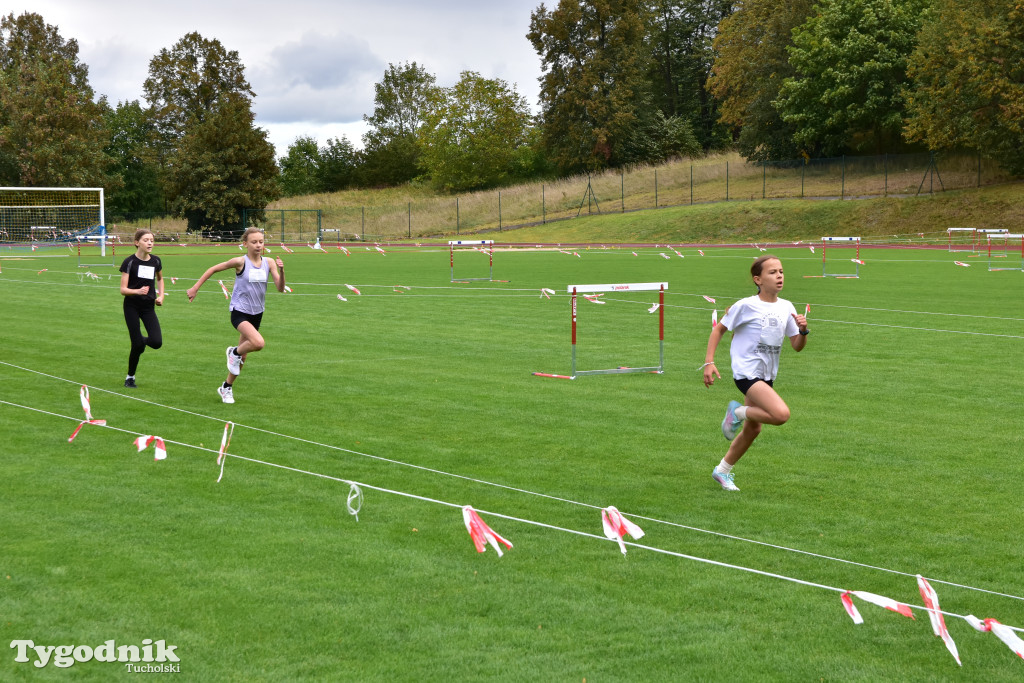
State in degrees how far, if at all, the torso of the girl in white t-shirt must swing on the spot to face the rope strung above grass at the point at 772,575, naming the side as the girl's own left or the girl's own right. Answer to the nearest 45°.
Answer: approximately 45° to the girl's own right

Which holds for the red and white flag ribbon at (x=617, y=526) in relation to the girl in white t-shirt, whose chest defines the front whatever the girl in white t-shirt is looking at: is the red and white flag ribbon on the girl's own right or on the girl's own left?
on the girl's own right

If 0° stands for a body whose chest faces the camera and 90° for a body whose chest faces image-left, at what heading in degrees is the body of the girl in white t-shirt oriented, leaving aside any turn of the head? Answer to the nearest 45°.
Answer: approximately 315°

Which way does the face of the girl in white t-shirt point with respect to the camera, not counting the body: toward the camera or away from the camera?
toward the camera

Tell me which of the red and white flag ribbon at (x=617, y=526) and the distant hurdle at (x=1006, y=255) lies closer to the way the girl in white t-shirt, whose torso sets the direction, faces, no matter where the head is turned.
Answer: the red and white flag ribbon

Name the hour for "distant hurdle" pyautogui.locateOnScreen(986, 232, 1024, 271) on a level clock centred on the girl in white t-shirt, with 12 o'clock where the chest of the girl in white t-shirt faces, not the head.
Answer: The distant hurdle is roughly at 8 o'clock from the girl in white t-shirt.

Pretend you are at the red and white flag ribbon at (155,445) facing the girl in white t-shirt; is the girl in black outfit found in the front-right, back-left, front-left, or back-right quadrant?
back-left

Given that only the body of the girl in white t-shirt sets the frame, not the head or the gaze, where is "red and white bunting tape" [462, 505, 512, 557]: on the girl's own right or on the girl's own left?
on the girl's own right

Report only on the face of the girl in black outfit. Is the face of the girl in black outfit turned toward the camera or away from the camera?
toward the camera

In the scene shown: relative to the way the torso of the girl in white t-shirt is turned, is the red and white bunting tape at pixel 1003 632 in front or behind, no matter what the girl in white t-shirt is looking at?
in front

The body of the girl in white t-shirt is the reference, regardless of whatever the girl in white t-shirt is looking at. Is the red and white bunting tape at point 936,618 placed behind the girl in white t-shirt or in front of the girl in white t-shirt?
in front

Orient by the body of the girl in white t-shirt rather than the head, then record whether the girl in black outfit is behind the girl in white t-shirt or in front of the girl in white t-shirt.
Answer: behind
